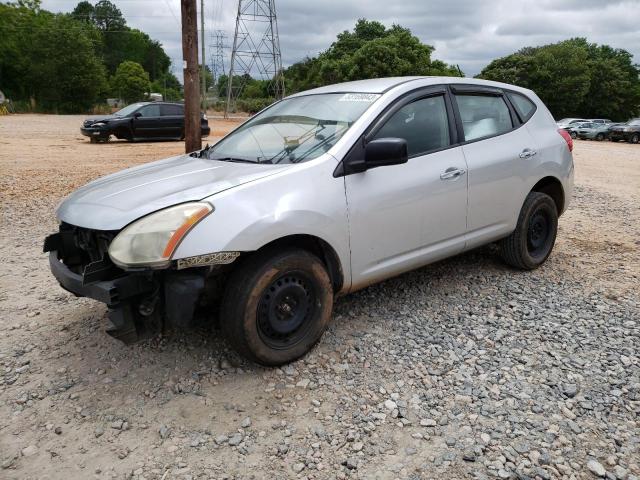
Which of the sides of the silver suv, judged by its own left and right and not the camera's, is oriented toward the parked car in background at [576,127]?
back

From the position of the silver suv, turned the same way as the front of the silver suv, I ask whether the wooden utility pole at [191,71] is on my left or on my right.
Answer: on my right

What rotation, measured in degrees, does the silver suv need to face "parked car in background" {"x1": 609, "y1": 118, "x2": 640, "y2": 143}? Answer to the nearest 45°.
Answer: approximately 180°

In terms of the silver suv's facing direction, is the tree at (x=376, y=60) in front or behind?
behind

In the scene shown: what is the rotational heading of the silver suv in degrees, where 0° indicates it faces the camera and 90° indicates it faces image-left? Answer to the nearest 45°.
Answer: approximately 45°

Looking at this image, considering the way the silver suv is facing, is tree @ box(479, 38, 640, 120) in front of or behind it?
behind

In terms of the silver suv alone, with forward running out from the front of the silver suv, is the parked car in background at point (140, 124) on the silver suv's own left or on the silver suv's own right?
on the silver suv's own right

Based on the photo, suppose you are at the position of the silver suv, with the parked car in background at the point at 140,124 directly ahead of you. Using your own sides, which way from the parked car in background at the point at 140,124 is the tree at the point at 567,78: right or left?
right
